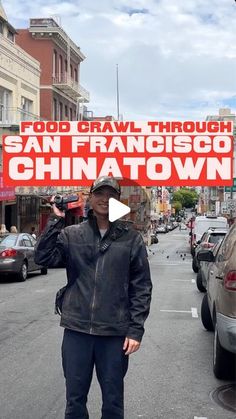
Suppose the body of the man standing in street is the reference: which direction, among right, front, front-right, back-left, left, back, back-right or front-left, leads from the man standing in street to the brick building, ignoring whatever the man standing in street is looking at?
back

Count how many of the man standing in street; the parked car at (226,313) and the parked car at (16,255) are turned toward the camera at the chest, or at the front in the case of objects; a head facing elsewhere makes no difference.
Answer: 1

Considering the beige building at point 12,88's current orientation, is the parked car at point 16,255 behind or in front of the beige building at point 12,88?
in front

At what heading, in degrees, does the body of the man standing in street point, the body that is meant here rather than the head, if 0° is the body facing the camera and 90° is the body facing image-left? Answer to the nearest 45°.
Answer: approximately 0°

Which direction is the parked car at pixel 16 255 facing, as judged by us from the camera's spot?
facing away from the viewer and to the right of the viewer

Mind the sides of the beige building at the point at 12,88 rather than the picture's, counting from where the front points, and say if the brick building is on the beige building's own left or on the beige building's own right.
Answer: on the beige building's own left

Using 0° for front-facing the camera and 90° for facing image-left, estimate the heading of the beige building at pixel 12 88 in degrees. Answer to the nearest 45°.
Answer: approximately 315°

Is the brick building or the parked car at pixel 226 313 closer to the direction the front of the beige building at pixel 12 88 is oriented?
the parked car

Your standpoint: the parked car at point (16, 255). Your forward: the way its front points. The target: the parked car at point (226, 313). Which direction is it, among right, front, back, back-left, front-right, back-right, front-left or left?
back-right

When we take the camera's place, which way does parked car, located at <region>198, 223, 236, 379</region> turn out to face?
facing away from the viewer
